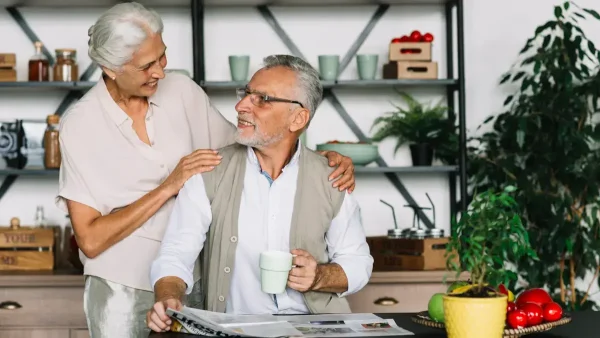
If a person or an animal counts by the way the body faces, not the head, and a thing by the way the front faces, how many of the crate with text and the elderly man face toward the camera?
2

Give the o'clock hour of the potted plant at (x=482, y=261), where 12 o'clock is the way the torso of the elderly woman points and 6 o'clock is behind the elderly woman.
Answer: The potted plant is roughly at 12 o'clock from the elderly woman.

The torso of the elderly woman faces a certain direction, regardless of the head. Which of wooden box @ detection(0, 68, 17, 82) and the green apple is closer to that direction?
the green apple

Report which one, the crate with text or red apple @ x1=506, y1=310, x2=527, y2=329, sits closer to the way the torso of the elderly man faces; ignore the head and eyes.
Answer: the red apple

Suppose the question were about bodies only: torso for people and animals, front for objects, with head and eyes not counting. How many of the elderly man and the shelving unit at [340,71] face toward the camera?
2

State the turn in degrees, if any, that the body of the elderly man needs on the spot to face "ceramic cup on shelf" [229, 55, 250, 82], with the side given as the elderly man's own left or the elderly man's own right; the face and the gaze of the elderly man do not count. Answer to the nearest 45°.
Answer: approximately 180°

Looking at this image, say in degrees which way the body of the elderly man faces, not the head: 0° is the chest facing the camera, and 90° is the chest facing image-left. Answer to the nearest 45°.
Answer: approximately 0°
